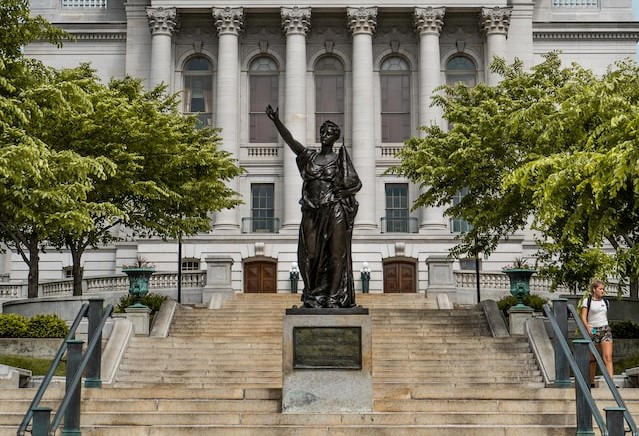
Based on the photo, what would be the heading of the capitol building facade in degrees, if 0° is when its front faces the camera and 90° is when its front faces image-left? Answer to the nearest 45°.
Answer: approximately 0°

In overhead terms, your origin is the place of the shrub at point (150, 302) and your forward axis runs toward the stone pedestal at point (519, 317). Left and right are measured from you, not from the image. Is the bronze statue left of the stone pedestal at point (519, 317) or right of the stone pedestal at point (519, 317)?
right

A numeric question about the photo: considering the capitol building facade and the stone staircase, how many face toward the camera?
2
